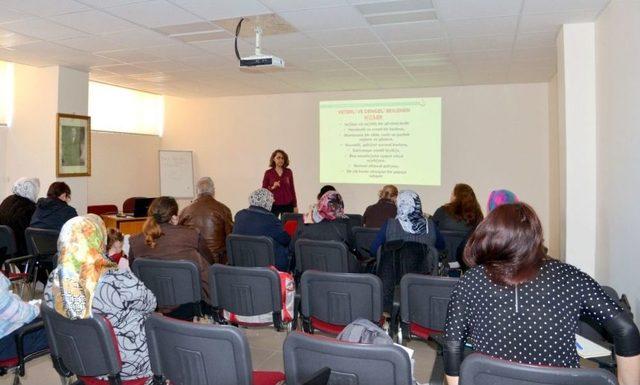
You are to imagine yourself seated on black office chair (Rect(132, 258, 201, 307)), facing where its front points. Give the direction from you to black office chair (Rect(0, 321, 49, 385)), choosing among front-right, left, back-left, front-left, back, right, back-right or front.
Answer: back-left

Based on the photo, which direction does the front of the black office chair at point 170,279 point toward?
away from the camera

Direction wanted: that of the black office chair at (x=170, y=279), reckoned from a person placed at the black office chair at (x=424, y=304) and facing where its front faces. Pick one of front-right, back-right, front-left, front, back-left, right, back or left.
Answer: left

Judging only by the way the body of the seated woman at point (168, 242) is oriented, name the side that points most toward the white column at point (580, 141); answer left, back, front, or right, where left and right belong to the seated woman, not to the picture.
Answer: right

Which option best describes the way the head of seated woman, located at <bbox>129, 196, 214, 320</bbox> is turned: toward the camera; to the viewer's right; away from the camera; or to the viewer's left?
away from the camera

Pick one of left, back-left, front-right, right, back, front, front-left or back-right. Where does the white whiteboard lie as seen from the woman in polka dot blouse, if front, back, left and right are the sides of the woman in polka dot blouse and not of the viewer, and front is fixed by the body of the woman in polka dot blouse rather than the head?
front-left

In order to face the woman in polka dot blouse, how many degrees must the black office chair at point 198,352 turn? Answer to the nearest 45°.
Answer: approximately 90° to its right

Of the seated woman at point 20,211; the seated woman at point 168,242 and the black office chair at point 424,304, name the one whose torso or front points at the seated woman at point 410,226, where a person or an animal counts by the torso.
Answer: the black office chair

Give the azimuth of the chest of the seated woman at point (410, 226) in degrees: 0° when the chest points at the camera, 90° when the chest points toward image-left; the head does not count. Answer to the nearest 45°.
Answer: approximately 180°

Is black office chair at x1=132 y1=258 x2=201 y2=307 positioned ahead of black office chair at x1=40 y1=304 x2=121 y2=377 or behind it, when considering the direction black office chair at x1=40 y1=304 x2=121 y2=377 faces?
ahead

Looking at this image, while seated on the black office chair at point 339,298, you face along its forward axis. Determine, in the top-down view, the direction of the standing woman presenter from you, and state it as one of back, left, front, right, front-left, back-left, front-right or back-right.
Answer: front

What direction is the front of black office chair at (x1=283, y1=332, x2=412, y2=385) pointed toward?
away from the camera

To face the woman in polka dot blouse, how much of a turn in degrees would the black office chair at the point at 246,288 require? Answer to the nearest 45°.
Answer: approximately 135° to its right

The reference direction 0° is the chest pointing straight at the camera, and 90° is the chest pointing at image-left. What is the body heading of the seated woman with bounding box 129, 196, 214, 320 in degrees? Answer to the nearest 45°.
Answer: approximately 180°

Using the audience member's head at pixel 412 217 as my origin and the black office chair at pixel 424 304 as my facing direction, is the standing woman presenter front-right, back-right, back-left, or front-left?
back-right

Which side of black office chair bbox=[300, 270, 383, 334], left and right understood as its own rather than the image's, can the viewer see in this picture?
back

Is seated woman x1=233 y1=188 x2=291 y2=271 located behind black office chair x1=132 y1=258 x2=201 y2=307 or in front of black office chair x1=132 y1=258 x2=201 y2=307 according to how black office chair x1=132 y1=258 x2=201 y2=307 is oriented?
in front

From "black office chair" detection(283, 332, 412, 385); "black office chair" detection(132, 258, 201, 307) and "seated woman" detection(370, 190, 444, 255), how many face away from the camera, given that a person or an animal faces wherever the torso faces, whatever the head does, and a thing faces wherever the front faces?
3
